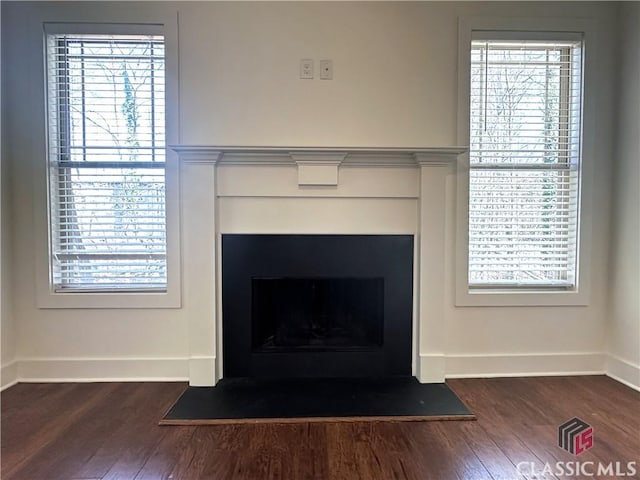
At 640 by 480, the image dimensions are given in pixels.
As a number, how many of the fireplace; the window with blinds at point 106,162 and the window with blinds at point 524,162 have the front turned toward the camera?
3

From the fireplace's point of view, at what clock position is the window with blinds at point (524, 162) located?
The window with blinds is roughly at 9 o'clock from the fireplace.

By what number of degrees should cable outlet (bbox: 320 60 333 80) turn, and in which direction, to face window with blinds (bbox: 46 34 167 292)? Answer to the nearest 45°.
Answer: approximately 90° to its right

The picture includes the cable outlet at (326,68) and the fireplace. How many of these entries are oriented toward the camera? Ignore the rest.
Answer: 2

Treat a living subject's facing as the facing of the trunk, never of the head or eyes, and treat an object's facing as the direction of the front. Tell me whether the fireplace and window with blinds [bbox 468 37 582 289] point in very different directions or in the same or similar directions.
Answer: same or similar directions

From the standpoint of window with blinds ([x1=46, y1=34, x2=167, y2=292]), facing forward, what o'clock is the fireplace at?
The fireplace is roughly at 10 o'clock from the window with blinds.

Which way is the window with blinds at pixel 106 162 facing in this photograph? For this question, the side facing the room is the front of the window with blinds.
toward the camera

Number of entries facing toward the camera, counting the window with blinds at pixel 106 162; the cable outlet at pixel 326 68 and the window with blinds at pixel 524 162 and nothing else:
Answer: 3

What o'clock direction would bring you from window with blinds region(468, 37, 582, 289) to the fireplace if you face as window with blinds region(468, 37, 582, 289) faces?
The fireplace is roughly at 2 o'clock from the window with blinds.

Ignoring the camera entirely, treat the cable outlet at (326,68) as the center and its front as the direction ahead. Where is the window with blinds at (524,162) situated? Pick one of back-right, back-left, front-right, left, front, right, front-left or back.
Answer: left

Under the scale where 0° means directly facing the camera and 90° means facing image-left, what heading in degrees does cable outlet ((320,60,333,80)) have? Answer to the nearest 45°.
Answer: approximately 0°

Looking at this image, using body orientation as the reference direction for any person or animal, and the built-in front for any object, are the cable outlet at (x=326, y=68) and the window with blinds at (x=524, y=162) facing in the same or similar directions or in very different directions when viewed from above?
same or similar directions

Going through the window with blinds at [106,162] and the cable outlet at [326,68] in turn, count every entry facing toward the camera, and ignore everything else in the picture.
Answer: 2

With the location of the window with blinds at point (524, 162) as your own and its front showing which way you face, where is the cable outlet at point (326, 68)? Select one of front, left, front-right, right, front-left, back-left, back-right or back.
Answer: front-right

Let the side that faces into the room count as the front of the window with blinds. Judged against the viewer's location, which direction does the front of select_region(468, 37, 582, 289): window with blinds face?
facing the viewer
